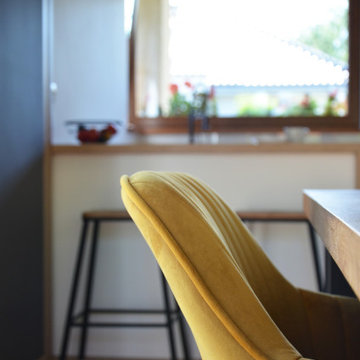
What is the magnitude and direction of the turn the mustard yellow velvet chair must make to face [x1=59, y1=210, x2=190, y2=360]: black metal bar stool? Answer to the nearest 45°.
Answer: approximately 90° to its left

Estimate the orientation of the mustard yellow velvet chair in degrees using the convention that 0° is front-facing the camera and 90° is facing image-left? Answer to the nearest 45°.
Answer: approximately 270°

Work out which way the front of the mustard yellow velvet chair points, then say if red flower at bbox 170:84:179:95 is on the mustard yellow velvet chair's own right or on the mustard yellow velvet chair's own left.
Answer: on the mustard yellow velvet chair's own left

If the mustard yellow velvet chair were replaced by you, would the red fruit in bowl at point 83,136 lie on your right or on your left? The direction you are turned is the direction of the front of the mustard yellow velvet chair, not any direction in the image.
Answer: on your left

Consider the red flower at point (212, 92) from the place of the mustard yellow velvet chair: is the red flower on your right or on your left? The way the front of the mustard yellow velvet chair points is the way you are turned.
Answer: on your left

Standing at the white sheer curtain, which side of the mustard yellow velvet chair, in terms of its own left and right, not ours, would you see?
left
